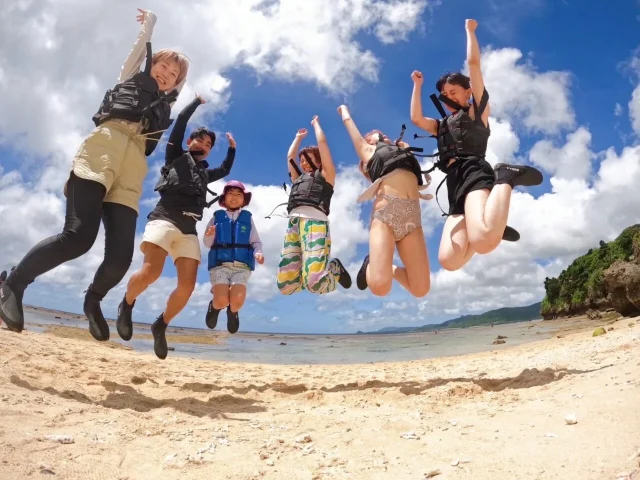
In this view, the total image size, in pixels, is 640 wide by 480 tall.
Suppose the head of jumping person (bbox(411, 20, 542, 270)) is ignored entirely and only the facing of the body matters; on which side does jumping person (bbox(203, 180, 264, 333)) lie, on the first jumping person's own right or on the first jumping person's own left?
on the first jumping person's own right

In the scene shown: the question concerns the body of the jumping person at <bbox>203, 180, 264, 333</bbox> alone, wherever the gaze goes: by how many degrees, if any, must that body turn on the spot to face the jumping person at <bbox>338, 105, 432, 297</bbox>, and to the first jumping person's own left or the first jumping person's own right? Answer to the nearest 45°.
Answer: approximately 45° to the first jumping person's own left

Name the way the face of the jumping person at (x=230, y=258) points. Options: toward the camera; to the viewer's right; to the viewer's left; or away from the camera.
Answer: toward the camera

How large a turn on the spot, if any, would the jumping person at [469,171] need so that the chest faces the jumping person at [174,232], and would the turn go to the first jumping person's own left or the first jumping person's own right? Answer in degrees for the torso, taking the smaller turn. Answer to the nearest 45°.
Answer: approximately 45° to the first jumping person's own right

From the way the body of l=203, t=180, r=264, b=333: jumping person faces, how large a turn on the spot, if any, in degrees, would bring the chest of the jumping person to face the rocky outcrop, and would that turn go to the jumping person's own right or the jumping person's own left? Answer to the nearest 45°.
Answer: approximately 135° to the jumping person's own left

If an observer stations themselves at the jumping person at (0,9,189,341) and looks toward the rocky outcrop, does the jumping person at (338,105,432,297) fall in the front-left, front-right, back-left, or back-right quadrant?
front-right

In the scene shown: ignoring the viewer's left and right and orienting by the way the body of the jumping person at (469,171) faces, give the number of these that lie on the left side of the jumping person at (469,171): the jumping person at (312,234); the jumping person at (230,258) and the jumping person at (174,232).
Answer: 0

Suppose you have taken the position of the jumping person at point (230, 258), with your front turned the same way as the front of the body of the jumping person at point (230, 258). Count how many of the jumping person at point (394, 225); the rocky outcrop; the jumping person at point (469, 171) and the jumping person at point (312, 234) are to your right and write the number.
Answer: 0

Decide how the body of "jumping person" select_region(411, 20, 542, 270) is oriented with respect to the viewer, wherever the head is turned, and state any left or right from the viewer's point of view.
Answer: facing the viewer and to the left of the viewer

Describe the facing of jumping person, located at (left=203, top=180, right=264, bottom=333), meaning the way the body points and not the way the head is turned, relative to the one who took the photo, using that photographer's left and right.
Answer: facing the viewer

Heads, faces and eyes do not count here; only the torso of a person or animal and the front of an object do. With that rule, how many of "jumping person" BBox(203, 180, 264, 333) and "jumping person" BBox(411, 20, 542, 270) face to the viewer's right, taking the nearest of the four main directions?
0

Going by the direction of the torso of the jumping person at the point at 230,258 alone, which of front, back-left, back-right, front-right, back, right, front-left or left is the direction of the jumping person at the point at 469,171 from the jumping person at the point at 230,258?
front-left

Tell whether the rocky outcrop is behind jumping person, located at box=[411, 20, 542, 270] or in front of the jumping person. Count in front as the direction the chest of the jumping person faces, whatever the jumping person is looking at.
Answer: behind
